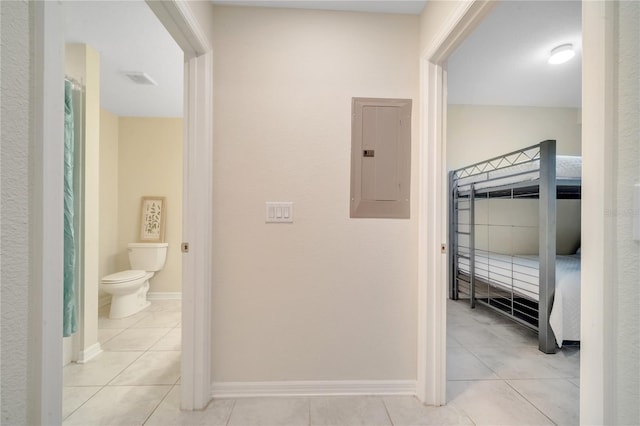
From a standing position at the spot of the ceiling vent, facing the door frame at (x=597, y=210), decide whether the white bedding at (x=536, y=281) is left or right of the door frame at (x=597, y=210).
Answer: left

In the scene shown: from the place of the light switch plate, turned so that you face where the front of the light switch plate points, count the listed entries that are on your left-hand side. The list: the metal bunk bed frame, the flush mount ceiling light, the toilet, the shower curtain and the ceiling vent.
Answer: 2

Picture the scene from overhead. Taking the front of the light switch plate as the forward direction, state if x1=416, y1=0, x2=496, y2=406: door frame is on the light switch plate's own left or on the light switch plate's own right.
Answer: on the light switch plate's own left

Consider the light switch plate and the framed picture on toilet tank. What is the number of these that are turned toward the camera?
2

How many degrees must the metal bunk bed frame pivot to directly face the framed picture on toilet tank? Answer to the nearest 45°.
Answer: approximately 45° to its right

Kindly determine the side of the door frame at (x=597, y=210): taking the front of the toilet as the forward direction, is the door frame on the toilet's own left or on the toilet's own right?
on the toilet's own left

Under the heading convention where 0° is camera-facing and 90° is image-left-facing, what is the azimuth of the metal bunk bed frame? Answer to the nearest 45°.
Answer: approximately 45°

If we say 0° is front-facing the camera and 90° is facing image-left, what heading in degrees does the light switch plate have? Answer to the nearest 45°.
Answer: approximately 0°
